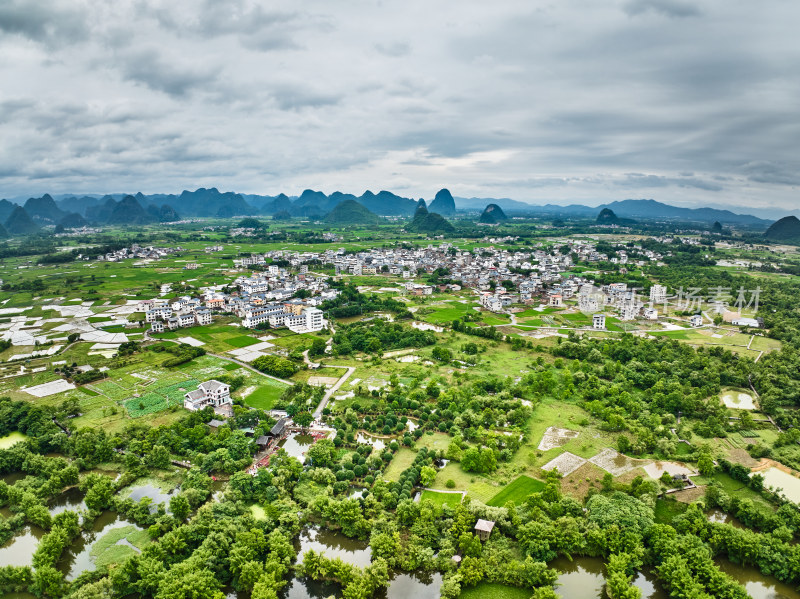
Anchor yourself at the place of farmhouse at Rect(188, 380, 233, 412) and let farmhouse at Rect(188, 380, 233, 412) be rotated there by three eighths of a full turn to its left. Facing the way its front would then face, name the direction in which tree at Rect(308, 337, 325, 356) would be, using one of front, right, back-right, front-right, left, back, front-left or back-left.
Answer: front-right

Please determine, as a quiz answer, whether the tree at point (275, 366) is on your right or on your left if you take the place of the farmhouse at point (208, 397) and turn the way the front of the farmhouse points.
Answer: on your left

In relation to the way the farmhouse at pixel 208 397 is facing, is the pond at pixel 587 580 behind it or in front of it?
in front

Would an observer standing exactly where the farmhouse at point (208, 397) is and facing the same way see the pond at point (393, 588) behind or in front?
in front

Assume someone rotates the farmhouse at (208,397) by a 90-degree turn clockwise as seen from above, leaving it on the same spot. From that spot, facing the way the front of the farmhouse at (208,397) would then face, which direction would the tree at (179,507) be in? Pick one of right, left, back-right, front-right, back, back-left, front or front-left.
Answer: front-left

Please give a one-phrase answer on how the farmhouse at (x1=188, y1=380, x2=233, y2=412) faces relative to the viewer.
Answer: facing the viewer and to the right of the viewer

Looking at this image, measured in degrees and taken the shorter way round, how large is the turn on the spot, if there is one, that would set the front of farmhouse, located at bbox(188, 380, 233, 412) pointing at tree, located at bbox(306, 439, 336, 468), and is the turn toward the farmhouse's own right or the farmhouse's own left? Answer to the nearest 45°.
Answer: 0° — it already faces it

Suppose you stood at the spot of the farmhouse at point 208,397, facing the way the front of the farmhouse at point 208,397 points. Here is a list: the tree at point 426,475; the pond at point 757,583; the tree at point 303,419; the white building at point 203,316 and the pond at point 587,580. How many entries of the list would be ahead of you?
4

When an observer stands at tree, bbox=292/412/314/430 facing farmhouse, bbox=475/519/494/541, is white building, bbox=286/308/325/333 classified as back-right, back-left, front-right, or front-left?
back-left

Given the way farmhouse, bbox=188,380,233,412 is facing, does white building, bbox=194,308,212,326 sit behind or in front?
behind

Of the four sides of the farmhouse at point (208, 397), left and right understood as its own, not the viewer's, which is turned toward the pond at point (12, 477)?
right
